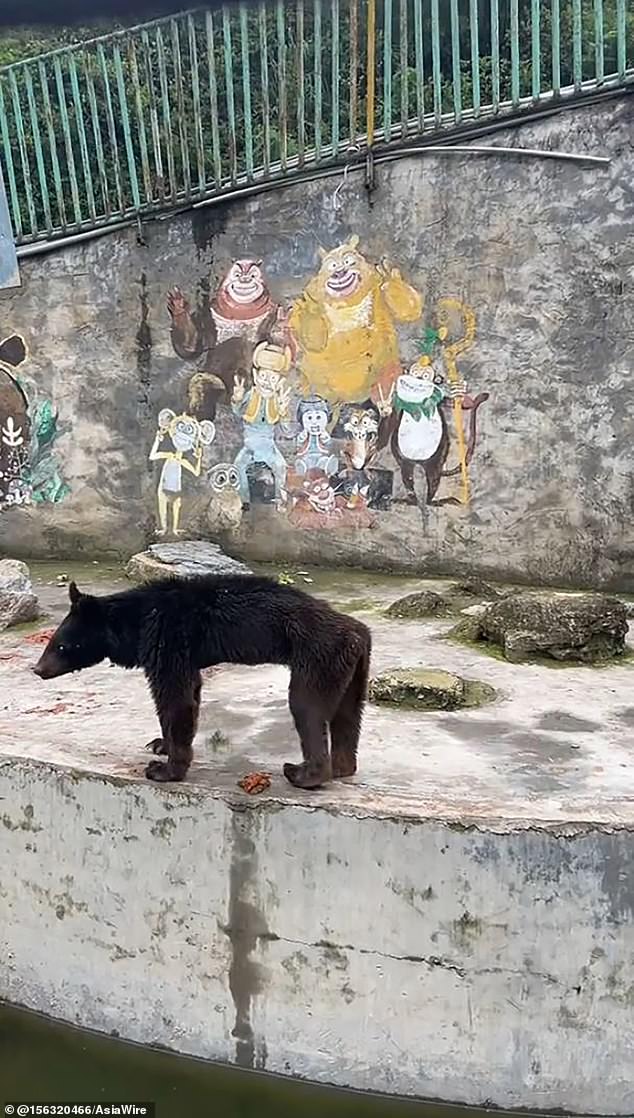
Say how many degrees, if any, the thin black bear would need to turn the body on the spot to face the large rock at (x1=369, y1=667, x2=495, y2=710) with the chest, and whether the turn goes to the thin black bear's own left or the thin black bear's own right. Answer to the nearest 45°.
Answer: approximately 135° to the thin black bear's own right

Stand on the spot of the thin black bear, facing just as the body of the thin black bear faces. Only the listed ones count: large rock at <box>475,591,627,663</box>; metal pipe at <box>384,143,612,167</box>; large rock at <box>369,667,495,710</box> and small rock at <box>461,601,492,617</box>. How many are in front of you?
0

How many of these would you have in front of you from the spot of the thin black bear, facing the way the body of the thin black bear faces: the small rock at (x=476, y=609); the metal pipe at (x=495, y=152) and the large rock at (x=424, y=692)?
0

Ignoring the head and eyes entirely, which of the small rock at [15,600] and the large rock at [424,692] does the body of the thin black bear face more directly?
the small rock

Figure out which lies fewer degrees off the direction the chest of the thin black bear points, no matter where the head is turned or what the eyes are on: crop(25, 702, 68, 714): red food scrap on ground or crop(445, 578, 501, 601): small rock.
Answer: the red food scrap on ground

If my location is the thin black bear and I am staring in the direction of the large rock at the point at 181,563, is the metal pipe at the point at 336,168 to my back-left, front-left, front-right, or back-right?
front-right

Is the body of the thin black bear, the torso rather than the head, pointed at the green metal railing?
no

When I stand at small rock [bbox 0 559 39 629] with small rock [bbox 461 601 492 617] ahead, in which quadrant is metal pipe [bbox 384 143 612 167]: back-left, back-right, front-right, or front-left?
front-left

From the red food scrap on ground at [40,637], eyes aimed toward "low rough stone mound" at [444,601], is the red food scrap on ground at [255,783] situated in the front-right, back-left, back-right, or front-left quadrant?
front-right

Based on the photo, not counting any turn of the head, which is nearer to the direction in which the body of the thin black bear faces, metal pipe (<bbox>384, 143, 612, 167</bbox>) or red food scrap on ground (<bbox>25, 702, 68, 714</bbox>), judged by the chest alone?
the red food scrap on ground

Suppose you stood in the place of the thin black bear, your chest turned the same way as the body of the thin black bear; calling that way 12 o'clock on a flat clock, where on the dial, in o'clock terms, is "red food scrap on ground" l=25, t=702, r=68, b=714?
The red food scrap on ground is roughly at 2 o'clock from the thin black bear.

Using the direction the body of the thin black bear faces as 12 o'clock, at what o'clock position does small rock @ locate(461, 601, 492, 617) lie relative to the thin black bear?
The small rock is roughly at 4 o'clock from the thin black bear.

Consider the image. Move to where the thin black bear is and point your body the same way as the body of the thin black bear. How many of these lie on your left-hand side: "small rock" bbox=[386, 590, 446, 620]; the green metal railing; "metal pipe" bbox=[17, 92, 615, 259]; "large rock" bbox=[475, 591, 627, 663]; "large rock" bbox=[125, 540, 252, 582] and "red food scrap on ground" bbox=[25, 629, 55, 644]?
0

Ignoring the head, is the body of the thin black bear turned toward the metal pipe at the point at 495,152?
no

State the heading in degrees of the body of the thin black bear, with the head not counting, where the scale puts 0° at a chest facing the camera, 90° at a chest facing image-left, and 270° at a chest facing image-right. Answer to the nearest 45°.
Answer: approximately 90°

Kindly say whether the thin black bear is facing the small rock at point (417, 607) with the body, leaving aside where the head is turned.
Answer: no
